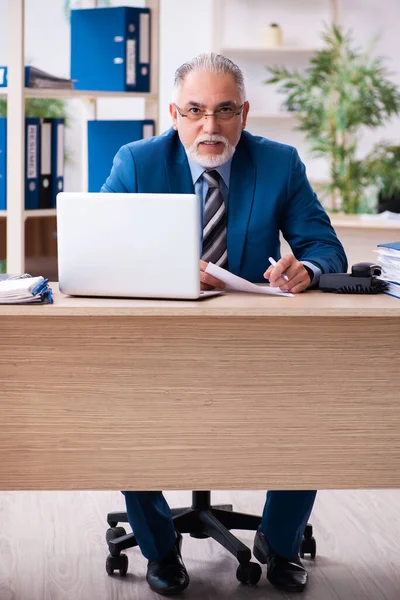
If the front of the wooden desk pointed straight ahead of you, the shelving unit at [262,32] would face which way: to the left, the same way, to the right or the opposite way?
the opposite way

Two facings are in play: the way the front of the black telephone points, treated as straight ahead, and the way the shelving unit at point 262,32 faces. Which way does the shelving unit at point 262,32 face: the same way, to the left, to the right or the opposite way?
the opposite way

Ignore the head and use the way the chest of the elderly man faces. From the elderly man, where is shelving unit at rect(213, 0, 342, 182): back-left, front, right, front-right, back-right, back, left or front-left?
back

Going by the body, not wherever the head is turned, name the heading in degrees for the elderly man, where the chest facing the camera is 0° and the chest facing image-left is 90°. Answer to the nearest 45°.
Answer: approximately 0°

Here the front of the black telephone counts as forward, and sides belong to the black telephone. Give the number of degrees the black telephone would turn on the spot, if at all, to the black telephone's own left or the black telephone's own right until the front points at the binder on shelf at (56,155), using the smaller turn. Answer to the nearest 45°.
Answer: approximately 45° to the black telephone's own left

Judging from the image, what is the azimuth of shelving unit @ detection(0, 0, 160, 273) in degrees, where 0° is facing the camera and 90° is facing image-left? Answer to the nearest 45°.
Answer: approximately 0°

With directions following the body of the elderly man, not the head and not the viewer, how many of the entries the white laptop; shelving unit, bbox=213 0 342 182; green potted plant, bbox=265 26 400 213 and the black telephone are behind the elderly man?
2

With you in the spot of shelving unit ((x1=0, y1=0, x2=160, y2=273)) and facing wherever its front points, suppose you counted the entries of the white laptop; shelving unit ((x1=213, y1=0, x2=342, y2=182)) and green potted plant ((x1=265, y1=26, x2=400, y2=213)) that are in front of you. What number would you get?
1

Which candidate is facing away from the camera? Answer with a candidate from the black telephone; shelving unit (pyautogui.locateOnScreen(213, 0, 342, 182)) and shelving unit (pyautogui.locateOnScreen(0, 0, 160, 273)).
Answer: the black telephone
